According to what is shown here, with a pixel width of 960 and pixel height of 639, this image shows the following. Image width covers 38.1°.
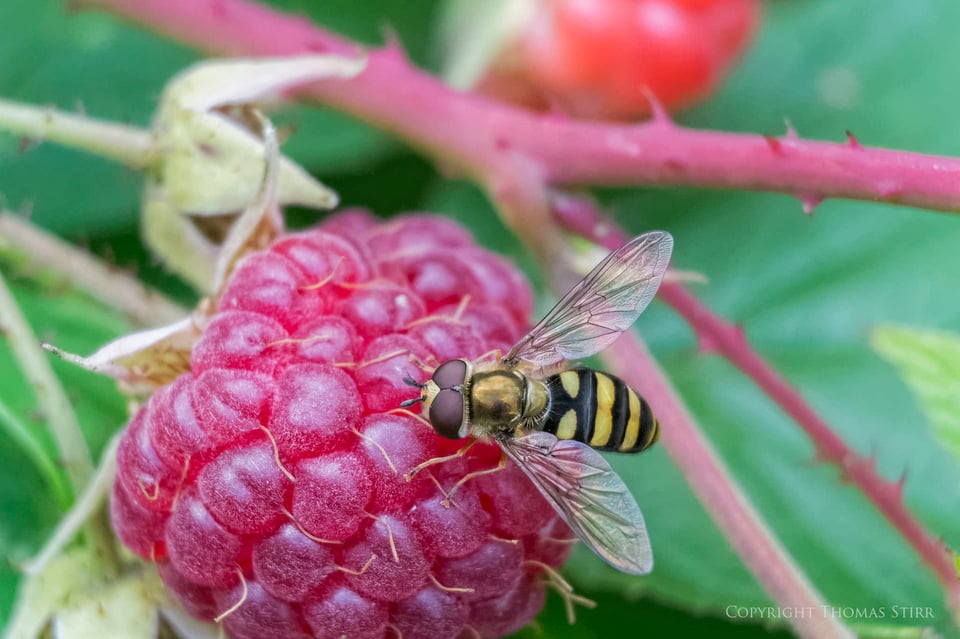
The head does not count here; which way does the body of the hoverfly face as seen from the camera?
to the viewer's left
